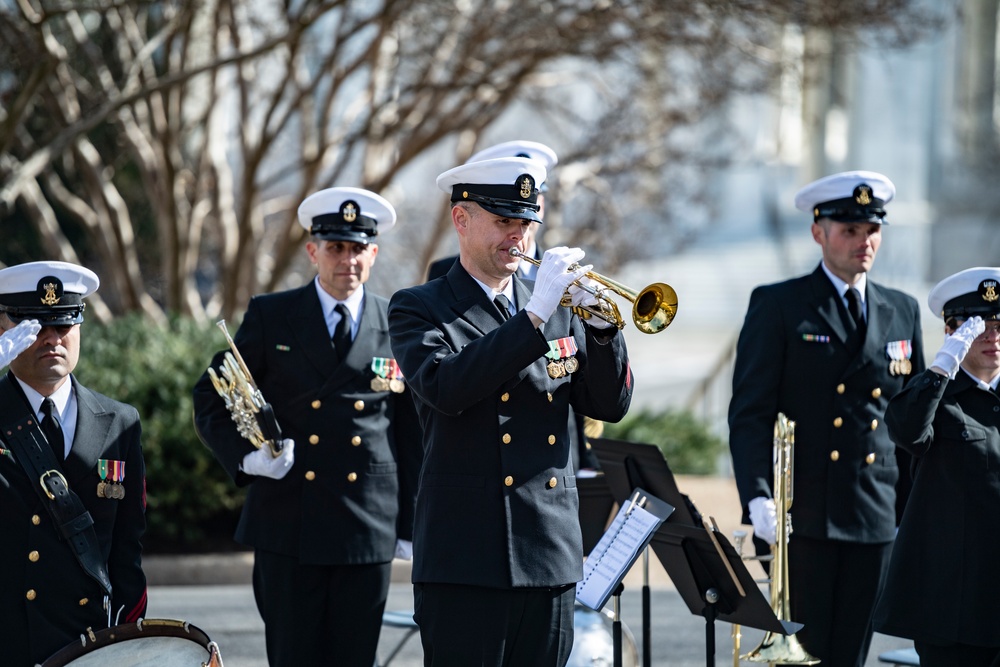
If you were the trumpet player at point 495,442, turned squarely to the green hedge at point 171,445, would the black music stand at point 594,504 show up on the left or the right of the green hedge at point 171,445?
right

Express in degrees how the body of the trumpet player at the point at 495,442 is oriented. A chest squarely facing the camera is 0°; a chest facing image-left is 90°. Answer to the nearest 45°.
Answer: approximately 315°

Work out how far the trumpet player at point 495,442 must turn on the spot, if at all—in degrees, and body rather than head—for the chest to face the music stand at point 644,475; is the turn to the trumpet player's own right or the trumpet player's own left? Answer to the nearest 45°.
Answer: approximately 90° to the trumpet player's own left

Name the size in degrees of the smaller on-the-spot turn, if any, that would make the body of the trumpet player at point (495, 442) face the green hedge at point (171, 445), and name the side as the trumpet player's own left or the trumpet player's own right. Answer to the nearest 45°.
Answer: approximately 180°

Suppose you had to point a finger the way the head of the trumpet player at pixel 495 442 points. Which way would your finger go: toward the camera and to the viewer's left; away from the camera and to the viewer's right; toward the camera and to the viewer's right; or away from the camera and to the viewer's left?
toward the camera and to the viewer's right

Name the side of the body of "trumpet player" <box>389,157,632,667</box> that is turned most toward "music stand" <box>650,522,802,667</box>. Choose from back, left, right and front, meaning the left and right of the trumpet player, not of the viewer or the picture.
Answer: left

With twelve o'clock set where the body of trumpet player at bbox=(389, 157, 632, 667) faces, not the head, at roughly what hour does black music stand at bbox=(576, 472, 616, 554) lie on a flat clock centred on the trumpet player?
The black music stand is roughly at 8 o'clock from the trumpet player.
